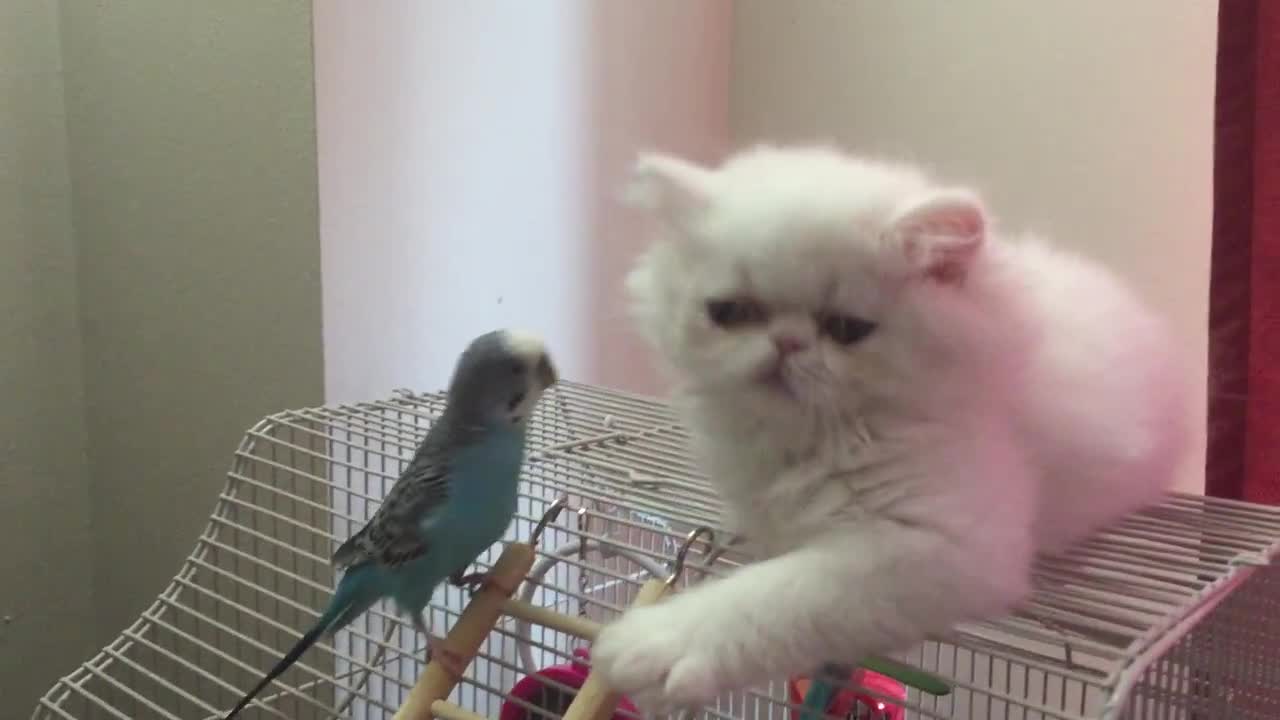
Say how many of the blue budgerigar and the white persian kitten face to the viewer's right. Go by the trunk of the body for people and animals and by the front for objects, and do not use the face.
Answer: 1

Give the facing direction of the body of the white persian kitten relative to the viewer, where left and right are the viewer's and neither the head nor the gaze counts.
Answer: facing the viewer and to the left of the viewer

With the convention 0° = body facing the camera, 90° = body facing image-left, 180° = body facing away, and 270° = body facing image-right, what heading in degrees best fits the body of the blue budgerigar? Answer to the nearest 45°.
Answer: approximately 270°

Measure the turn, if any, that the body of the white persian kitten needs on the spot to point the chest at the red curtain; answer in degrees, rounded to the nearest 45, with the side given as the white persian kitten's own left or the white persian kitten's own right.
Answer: approximately 180°
